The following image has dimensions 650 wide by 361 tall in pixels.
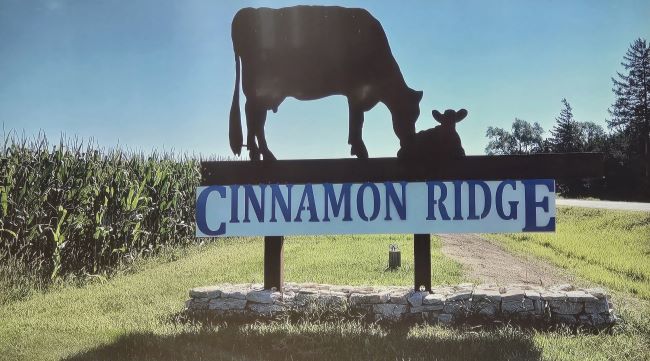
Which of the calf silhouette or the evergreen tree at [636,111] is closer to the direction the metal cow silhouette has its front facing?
the calf silhouette

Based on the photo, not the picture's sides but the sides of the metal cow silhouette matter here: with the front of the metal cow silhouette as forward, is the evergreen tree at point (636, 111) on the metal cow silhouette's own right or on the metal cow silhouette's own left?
on the metal cow silhouette's own left

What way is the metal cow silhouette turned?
to the viewer's right

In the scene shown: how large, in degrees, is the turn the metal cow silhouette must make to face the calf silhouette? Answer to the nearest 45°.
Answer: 0° — it already faces it
